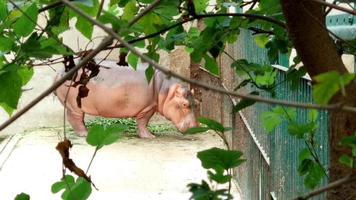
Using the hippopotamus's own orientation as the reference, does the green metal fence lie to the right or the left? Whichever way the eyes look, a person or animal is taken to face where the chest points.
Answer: on its right

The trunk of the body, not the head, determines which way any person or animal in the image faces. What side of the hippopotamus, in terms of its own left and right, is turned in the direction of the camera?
right
